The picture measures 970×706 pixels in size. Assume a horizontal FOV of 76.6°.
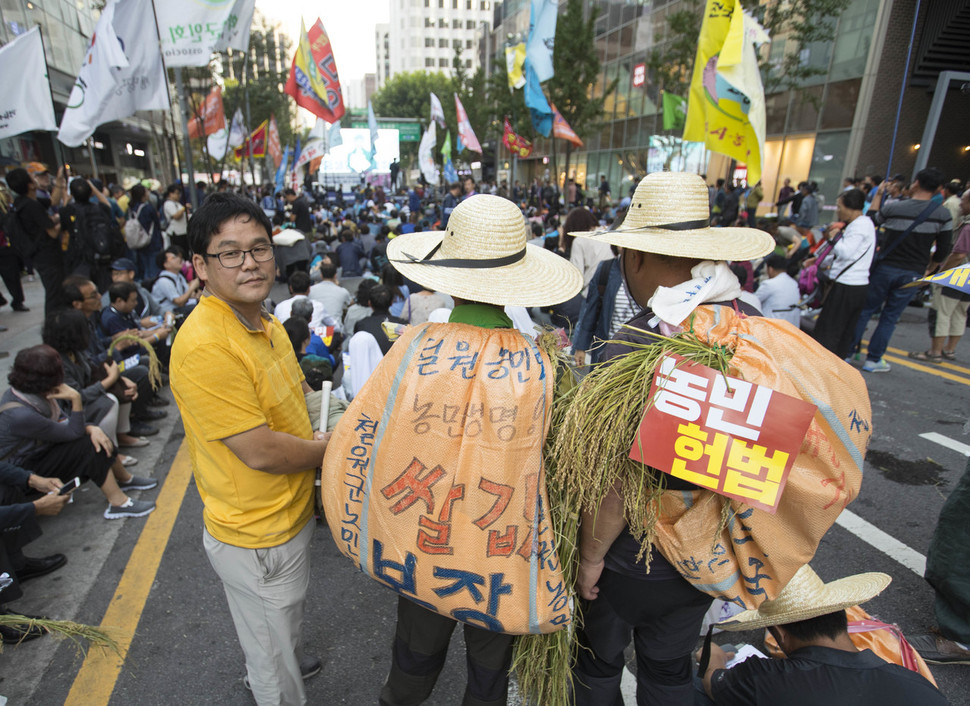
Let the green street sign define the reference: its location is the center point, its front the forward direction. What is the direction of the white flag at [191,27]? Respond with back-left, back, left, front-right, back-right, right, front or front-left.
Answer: front

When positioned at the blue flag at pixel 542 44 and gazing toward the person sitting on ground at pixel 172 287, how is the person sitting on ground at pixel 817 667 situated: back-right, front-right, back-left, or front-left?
front-left

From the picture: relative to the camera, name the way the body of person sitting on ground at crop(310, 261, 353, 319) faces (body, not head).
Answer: away from the camera

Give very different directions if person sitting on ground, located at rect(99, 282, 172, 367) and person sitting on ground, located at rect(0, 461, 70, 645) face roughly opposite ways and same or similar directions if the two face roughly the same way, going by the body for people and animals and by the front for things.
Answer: same or similar directions

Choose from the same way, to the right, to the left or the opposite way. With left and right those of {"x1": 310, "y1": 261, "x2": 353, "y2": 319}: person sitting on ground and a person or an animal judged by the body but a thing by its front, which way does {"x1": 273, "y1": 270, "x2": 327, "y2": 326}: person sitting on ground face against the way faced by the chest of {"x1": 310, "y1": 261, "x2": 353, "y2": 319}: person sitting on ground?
the same way

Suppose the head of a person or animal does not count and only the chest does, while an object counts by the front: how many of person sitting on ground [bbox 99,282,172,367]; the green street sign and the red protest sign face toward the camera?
2

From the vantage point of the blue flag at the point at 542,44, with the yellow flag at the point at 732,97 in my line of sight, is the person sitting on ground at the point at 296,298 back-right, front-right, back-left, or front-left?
front-right

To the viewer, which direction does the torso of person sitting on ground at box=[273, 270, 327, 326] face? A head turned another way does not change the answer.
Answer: away from the camera

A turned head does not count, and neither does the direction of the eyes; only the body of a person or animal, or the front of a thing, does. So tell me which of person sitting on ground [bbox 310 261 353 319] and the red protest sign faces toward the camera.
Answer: the red protest sign

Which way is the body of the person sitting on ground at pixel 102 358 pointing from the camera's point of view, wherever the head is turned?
to the viewer's right

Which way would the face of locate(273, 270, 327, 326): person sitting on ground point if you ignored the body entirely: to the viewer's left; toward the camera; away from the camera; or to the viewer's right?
away from the camera

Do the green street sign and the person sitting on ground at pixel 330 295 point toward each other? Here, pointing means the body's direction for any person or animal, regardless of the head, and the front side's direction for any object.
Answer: yes

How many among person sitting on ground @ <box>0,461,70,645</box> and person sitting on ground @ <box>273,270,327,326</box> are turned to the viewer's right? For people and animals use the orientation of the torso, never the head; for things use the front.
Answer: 1

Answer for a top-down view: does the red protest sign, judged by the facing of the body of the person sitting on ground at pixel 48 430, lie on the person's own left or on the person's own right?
on the person's own right

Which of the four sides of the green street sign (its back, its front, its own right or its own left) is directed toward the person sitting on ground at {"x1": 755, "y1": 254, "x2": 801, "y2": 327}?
front

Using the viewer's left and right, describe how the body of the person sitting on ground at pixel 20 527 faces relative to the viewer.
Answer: facing to the right of the viewer

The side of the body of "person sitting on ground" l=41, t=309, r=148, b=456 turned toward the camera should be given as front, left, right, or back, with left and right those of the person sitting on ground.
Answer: right

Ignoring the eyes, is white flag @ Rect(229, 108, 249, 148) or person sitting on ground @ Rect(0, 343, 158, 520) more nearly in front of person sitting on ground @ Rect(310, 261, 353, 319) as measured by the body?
the white flag

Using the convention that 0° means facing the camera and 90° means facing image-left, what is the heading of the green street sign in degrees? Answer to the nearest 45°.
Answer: approximately 0°

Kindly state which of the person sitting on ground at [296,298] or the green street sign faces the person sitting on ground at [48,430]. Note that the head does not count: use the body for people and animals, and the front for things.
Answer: the green street sign

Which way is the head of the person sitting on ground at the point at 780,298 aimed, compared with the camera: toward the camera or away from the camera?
away from the camera

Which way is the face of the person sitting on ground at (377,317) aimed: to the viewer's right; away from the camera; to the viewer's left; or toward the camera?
away from the camera
